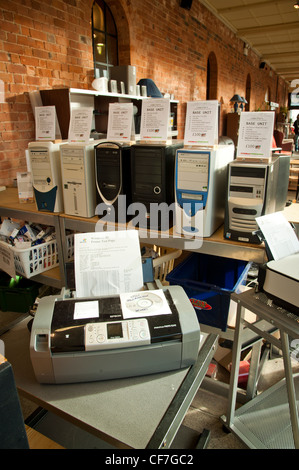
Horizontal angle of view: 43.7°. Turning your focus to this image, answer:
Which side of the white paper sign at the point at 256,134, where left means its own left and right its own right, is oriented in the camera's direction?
front

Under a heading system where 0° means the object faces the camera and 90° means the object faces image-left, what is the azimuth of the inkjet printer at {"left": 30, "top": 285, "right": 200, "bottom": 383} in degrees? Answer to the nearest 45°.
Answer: approximately 0°

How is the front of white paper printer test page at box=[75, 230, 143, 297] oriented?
toward the camera

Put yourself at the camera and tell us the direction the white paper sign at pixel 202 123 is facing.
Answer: facing the viewer

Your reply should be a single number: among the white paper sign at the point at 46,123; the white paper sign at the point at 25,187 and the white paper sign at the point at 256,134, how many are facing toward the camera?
3

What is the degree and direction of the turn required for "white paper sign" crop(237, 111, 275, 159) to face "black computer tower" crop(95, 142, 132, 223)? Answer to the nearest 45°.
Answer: approximately 90° to its right

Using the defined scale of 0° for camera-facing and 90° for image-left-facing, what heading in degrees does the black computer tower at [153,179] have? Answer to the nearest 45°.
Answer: approximately 0°

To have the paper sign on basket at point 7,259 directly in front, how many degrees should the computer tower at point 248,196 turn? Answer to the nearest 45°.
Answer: approximately 90° to its right

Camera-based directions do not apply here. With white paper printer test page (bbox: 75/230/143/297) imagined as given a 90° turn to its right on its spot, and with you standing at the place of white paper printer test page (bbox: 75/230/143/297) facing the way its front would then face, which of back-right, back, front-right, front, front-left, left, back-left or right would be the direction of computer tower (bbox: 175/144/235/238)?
back-right

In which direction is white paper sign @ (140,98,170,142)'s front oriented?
toward the camera
